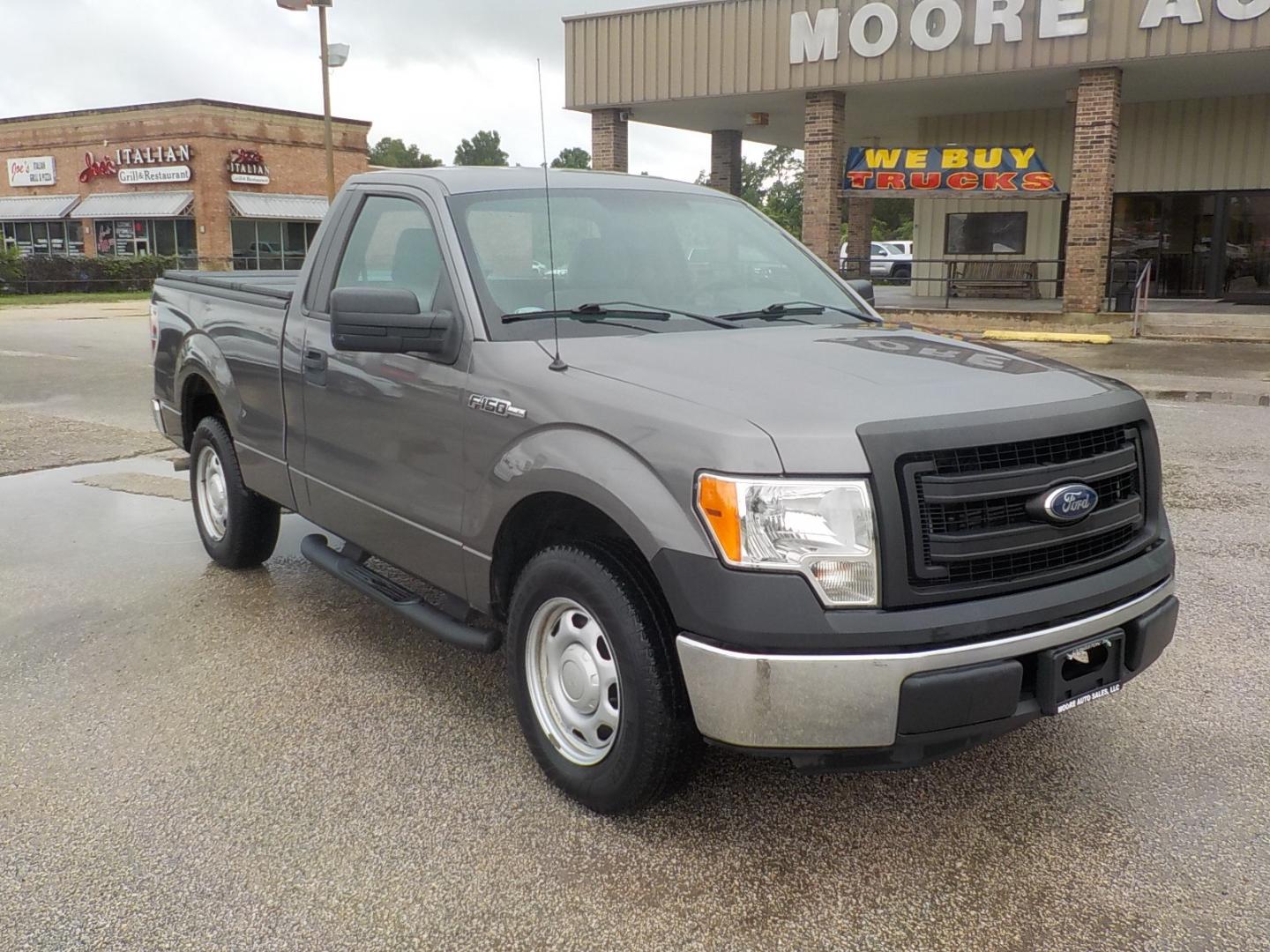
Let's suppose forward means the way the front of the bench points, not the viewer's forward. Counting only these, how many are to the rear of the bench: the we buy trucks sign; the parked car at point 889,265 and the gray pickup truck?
1

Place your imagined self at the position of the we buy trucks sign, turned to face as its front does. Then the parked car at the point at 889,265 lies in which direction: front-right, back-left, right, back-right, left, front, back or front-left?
back

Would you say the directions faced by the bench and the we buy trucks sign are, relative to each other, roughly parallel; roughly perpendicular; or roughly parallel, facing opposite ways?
roughly parallel

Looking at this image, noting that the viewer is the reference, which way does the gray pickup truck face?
facing the viewer and to the right of the viewer

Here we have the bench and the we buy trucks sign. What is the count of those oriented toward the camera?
2

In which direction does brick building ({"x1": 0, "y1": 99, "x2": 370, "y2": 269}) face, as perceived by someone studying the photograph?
facing the viewer and to the left of the viewer

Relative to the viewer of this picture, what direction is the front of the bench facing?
facing the viewer

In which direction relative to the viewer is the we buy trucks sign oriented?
toward the camera

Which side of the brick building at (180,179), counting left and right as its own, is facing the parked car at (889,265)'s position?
left

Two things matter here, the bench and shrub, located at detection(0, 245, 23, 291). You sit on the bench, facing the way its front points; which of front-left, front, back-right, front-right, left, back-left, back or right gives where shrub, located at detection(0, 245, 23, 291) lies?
right

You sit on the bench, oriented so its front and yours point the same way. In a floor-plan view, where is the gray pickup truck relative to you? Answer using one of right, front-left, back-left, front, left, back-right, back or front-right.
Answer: front

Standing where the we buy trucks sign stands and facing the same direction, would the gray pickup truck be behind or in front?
in front
